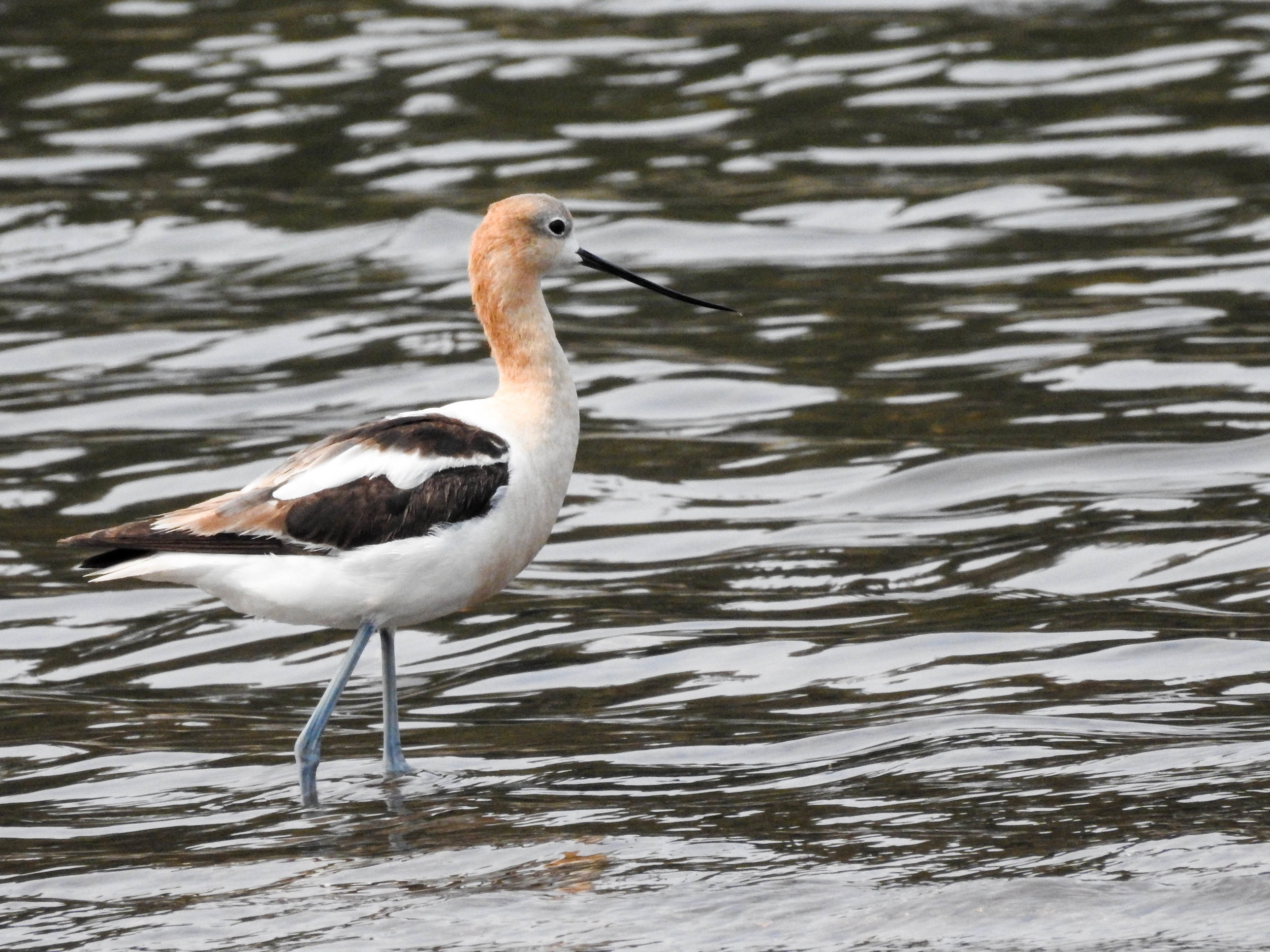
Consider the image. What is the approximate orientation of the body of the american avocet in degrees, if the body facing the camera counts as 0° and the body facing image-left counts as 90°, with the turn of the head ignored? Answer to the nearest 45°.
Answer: approximately 270°
